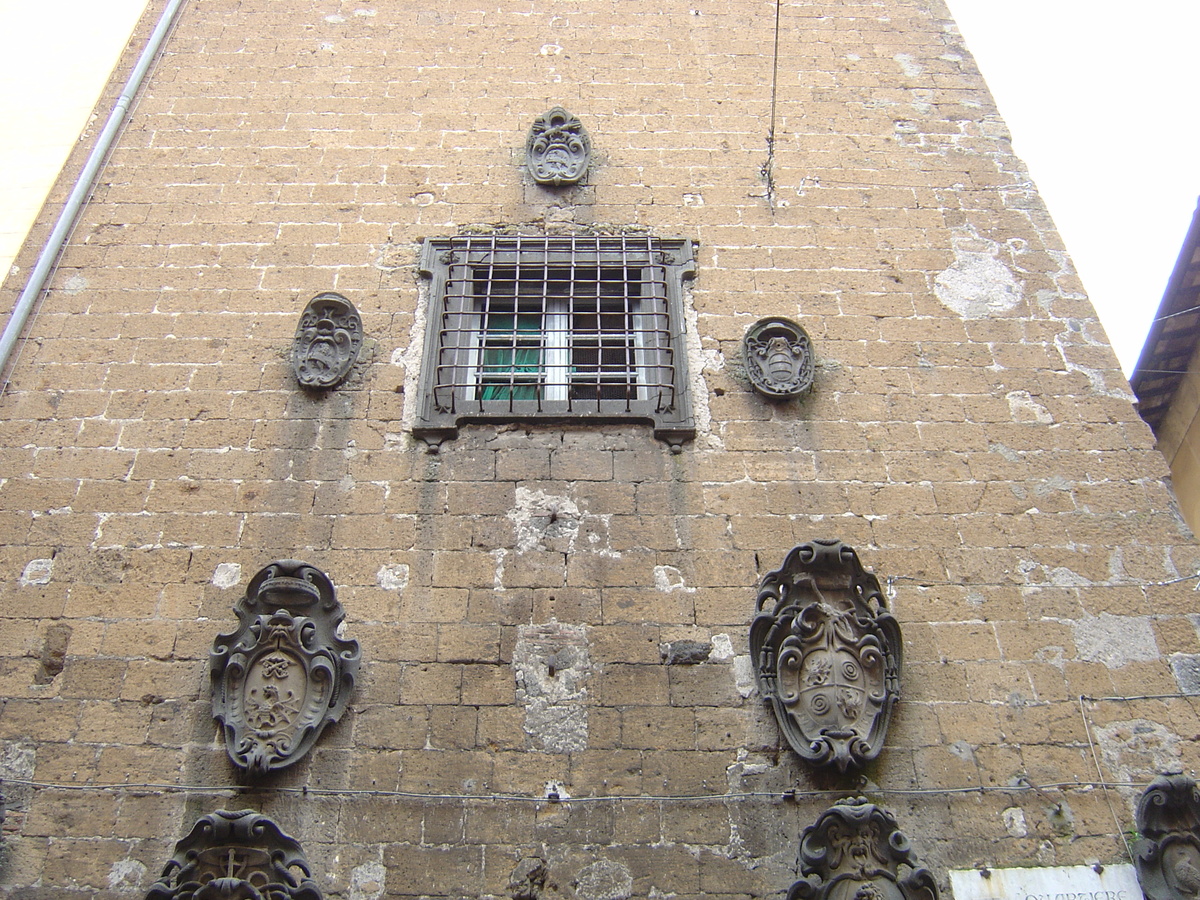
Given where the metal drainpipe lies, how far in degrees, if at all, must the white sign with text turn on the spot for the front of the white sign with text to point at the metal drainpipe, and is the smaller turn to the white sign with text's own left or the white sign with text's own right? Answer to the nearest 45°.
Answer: approximately 45° to the white sign with text's own right

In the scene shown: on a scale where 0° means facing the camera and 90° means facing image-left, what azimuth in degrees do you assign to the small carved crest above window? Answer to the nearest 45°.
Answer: approximately 0°

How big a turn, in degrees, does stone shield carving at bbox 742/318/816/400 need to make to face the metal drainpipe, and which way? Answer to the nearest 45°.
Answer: approximately 90° to its right

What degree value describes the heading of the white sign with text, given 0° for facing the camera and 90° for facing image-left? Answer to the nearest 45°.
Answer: approximately 0°
